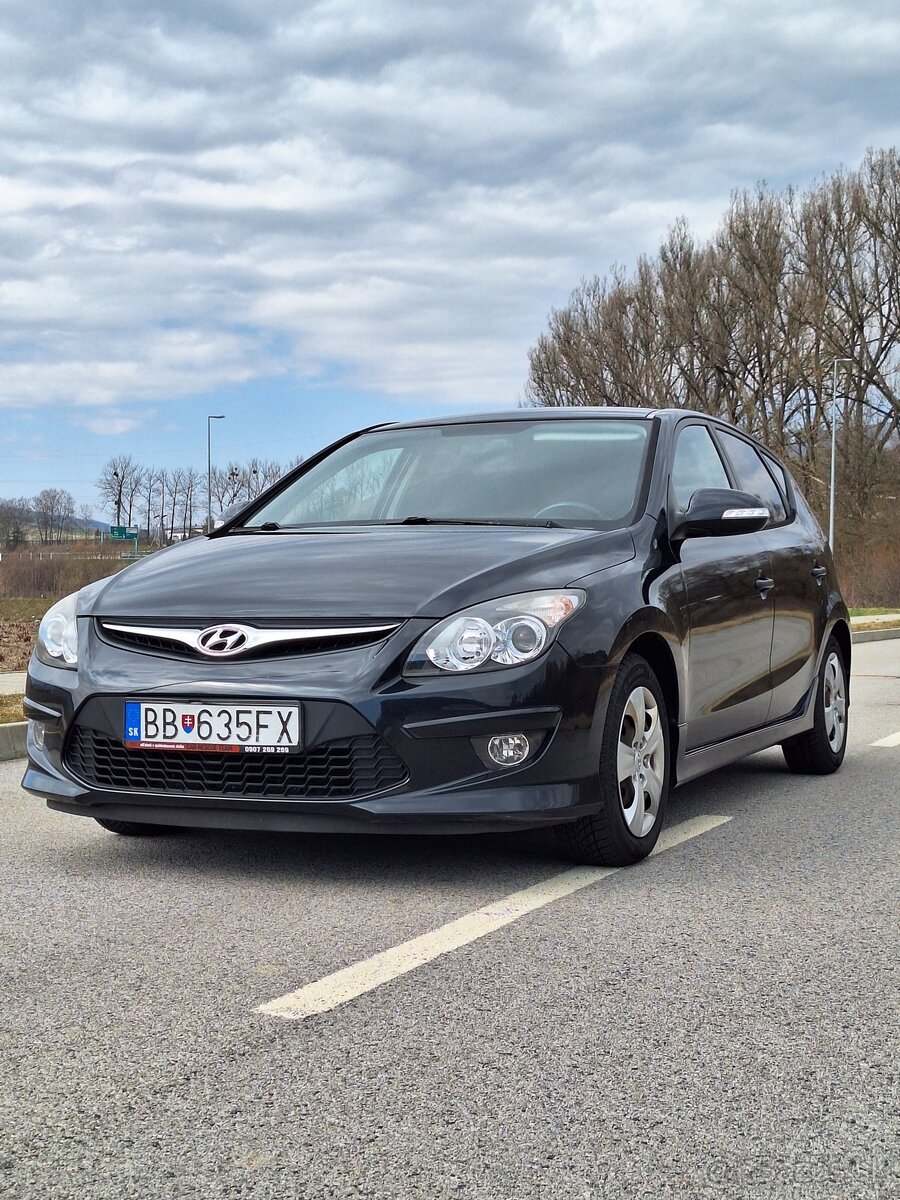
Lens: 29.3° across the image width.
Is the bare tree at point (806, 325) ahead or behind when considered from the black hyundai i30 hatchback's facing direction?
behind

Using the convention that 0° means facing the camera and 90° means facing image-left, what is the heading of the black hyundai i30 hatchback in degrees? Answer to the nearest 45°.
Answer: approximately 45°

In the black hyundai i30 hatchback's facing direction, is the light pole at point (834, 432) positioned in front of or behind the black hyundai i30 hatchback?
behind
